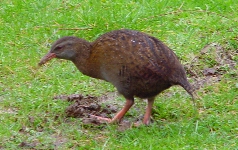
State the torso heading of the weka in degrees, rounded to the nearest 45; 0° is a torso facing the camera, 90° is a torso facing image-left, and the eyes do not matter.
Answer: approximately 90°
